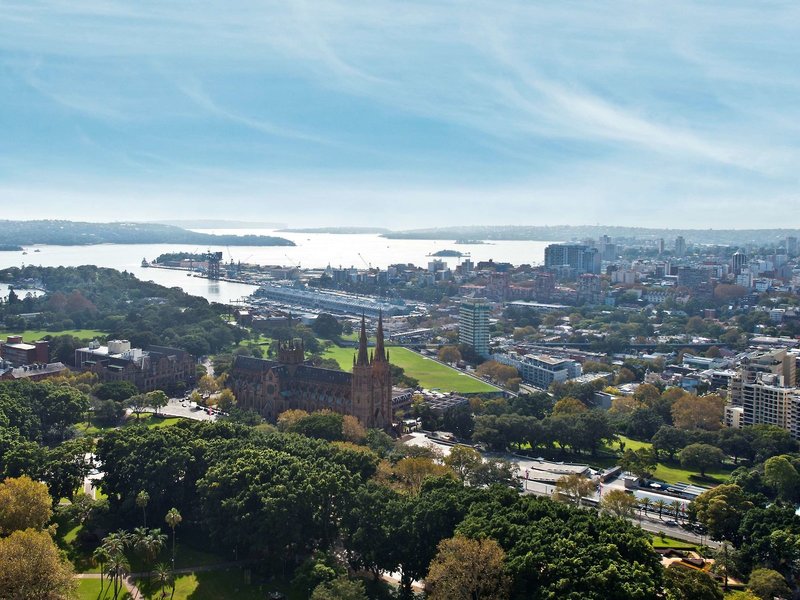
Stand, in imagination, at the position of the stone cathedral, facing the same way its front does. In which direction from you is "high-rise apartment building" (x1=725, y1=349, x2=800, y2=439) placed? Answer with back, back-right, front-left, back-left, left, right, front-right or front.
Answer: front-left

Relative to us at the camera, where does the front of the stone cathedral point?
facing the viewer and to the right of the viewer

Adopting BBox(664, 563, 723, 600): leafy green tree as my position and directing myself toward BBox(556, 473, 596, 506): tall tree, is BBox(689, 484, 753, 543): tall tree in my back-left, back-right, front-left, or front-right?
front-right

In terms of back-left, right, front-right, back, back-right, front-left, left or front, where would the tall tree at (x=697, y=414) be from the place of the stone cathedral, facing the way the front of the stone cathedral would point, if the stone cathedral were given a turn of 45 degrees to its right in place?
left

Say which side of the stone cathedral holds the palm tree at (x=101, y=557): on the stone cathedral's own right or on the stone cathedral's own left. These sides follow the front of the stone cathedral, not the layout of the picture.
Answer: on the stone cathedral's own right

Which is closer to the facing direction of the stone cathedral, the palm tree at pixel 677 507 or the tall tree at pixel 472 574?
the palm tree

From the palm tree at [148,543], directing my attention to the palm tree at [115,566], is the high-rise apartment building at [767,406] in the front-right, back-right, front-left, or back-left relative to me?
back-left

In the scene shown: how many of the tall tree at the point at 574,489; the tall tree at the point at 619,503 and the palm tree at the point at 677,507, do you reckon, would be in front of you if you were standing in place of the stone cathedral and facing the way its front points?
3

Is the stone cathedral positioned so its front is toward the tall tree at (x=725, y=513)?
yes

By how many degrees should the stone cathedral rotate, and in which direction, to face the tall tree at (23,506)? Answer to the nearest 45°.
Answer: approximately 90° to its right

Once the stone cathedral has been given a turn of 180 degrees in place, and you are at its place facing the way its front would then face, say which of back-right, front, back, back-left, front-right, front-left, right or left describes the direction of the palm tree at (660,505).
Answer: back

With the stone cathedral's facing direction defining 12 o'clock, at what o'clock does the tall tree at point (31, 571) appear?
The tall tree is roughly at 2 o'clock from the stone cathedral.

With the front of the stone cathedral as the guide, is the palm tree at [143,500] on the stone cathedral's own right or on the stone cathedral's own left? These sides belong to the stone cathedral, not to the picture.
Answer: on the stone cathedral's own right

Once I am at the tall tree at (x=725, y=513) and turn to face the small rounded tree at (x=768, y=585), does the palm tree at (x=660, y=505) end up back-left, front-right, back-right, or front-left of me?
back-right

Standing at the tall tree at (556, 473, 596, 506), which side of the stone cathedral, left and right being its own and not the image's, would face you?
front

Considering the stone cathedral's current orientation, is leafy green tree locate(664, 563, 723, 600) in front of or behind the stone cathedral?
in front
